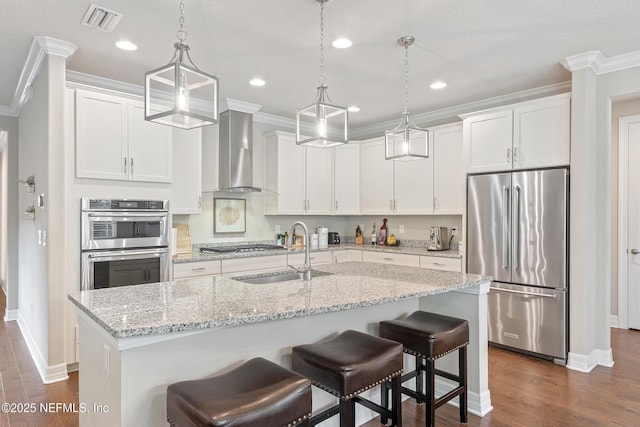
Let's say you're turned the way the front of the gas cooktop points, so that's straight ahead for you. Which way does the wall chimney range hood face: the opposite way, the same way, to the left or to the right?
the same way

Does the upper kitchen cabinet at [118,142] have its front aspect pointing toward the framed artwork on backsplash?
no

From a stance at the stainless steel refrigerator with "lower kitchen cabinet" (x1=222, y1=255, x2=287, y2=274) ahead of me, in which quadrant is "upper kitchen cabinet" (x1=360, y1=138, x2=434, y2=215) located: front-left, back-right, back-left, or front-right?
front-right

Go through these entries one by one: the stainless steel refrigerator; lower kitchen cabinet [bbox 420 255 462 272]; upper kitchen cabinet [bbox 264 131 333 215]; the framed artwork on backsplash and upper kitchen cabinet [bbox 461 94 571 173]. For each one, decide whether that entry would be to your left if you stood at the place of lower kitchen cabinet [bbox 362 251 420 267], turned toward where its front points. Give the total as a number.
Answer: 3

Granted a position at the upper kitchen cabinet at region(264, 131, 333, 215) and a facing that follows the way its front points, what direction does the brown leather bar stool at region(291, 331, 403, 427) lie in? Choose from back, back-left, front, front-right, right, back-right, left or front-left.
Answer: front-right

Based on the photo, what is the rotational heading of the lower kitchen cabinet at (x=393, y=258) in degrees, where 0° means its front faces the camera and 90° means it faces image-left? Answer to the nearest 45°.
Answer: approximately 45°

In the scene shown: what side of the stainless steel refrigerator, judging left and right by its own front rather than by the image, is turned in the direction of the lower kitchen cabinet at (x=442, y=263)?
right

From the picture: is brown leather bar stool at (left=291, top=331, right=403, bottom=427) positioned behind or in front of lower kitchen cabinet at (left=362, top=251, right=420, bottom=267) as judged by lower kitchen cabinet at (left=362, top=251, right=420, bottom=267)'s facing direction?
in front

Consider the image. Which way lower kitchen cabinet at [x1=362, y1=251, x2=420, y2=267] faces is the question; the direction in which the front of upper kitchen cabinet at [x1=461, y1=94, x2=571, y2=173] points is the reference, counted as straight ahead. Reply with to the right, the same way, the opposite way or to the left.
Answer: the same way

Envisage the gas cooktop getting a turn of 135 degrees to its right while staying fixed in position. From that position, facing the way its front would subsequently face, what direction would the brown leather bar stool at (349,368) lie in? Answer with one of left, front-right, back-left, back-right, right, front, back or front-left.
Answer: left

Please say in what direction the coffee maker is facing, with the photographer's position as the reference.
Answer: facing the viewer and to the left of the viewer

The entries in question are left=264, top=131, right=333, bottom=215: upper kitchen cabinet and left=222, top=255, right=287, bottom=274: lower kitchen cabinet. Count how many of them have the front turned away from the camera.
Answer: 0

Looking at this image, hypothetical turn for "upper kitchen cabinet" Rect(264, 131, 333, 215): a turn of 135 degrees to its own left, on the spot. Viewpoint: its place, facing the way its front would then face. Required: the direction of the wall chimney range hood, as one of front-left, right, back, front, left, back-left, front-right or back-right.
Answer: back-left

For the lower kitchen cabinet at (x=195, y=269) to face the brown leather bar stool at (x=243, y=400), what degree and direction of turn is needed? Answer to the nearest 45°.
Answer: approximately 45° to its right

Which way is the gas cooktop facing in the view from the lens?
facing the viewer and to the right of the viewer
